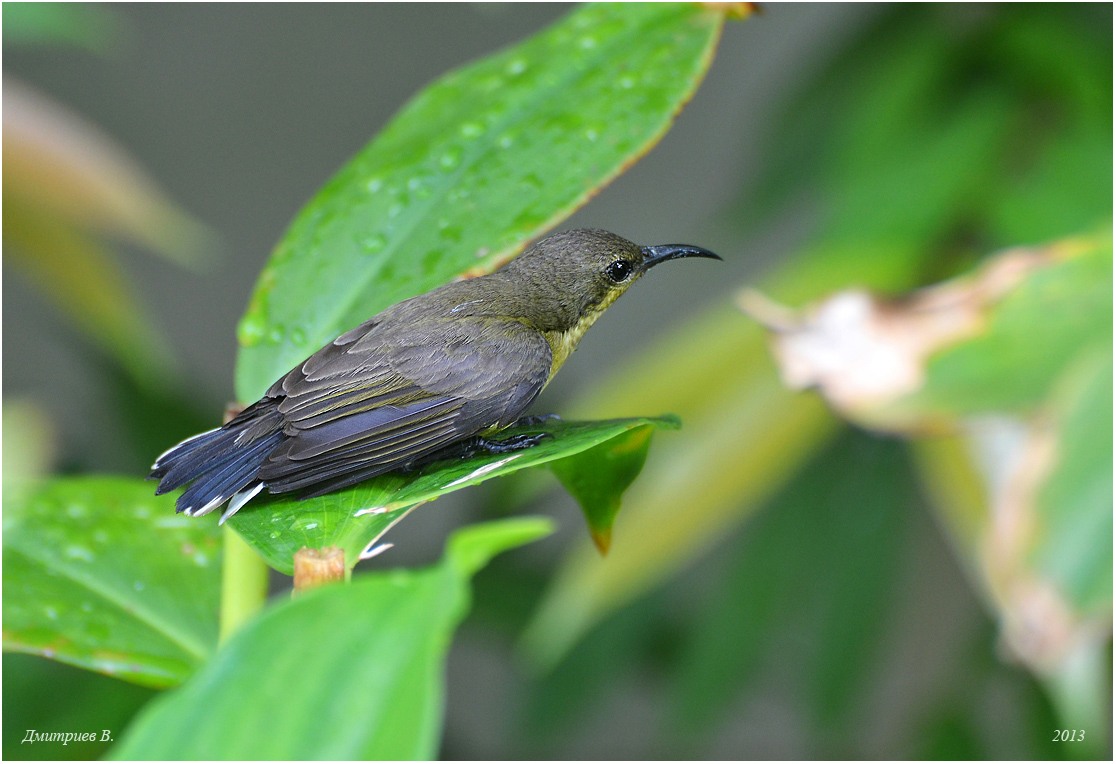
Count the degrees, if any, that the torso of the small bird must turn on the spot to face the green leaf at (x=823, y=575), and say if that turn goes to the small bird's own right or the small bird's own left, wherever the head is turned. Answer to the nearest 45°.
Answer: approximately 45° to the small bird's own left

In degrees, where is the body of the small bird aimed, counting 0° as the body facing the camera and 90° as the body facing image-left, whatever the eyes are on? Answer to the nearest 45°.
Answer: approximately 270°

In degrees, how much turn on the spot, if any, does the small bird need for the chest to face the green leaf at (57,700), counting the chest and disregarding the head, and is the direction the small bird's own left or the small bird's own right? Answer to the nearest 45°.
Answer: approximately 135° to the small bird's own left
